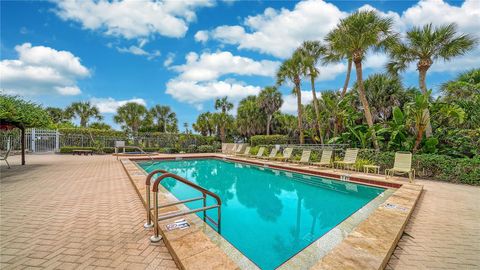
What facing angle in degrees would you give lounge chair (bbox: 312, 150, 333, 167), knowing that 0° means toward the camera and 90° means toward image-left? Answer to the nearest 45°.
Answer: approximately 45°

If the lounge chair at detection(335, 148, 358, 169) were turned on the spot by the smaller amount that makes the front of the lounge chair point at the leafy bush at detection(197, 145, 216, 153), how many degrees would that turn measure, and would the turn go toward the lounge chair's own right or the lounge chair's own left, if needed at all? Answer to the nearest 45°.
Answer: approximately 90° to the lounge chair's own right

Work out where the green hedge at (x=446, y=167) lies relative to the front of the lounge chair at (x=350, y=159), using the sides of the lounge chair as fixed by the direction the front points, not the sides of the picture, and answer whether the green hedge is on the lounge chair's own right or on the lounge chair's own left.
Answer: on the lounge chair's own left

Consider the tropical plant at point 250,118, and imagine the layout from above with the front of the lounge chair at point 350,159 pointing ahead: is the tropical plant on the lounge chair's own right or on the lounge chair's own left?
on the lounge chair's own right

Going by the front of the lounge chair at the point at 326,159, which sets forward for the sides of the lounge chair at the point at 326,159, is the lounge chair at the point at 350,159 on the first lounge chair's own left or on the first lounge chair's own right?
on the first lounge chair's own left
